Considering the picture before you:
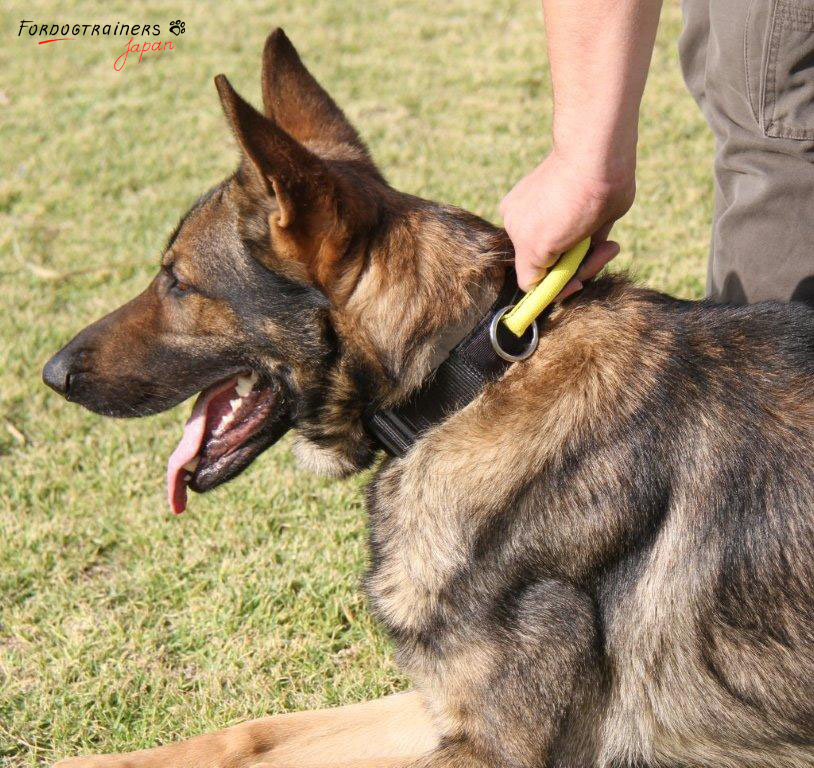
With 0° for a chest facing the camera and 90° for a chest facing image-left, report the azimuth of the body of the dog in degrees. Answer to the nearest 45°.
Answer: approximately 90°
